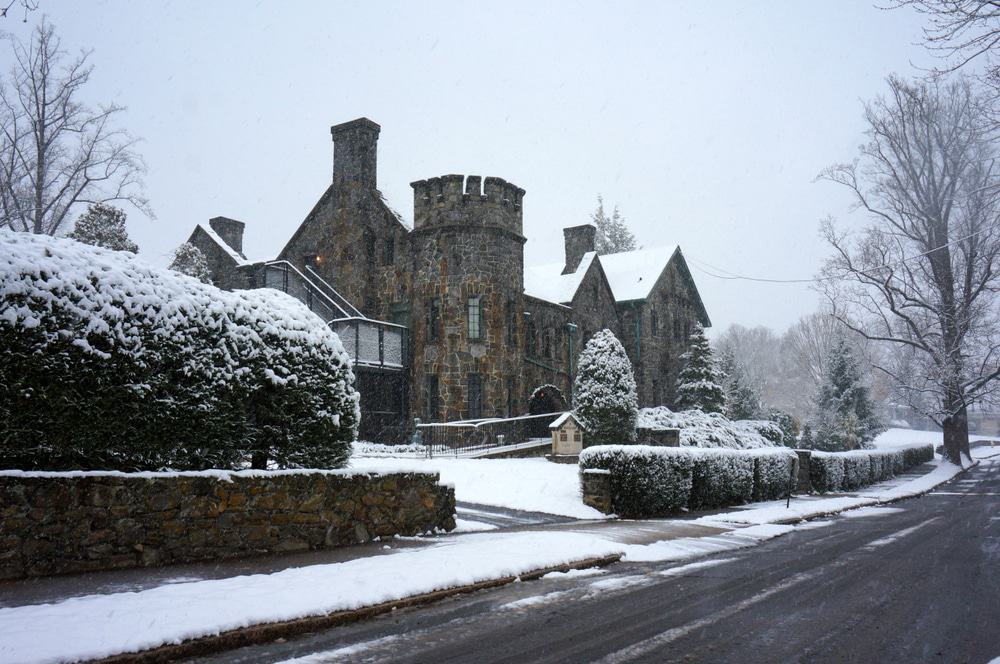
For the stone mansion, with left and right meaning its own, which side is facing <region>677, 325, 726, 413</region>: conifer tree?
left

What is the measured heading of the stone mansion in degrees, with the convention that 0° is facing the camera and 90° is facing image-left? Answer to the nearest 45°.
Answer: approximately 315°

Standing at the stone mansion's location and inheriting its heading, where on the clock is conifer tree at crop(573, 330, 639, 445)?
The conifer tree is roughly at 12 o'clock from the stone mansion.

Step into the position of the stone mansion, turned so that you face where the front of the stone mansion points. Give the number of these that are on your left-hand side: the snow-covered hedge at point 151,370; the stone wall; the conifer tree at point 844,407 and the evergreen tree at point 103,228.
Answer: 1

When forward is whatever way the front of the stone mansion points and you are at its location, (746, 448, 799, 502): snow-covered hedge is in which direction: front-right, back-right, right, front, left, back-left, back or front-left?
front

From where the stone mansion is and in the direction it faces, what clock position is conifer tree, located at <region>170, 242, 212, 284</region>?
The conifer tree is roughly at 5 o'clock from the stone mansion.

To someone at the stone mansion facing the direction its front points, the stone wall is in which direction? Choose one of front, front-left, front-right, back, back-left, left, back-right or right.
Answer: front-right

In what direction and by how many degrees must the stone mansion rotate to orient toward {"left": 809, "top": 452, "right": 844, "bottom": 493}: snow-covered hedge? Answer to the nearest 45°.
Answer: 0° — it already faces it

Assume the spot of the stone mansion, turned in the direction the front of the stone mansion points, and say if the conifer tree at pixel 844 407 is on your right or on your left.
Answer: on your left

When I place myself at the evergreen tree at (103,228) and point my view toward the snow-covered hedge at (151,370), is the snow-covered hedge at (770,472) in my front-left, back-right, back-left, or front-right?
front-left
